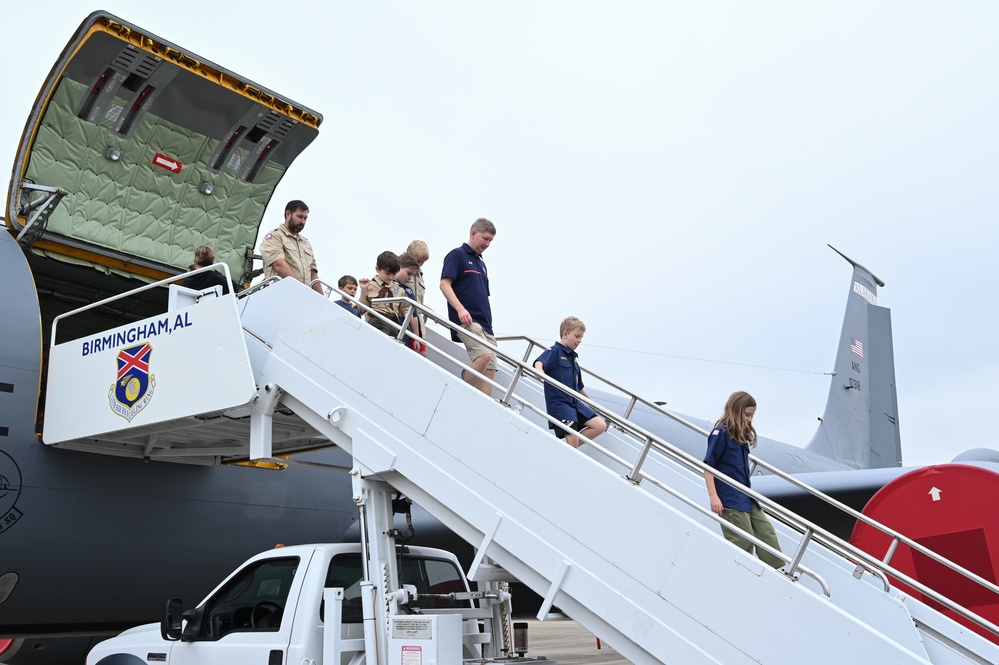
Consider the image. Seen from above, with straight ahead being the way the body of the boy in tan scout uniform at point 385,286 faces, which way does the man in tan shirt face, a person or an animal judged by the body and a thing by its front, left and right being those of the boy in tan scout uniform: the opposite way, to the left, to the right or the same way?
the same way

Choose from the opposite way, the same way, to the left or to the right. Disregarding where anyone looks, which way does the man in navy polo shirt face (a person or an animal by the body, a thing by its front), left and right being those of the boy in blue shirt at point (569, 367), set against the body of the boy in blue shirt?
the same way

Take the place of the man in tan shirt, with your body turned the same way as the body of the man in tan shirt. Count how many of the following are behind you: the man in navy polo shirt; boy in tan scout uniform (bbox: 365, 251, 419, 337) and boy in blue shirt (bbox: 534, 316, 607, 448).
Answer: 0

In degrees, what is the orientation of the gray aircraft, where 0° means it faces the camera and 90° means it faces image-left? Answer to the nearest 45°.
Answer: approximately 45°

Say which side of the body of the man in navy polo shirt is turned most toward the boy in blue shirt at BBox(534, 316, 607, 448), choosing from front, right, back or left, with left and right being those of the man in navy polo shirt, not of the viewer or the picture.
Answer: front

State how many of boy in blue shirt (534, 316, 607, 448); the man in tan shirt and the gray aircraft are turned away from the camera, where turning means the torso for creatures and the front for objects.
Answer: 0

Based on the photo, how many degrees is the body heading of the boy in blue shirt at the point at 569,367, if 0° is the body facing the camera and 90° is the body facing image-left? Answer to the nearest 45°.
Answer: approximately 315°

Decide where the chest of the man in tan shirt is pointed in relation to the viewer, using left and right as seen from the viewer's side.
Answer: facing the viewer and to the right of the viewer

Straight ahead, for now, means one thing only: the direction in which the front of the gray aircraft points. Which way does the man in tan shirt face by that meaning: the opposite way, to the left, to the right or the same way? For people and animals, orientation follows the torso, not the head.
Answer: to the left

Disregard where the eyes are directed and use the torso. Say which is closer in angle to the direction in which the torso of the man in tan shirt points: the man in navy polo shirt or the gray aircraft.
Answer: the man in navy polo shirt

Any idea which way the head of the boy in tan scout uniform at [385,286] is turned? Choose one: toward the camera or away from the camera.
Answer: toward the camera

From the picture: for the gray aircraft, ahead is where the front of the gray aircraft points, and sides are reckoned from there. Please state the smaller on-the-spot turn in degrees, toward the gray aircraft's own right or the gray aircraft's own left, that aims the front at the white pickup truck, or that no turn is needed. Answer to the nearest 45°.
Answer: approximately 90° to the gray aircraft's own left

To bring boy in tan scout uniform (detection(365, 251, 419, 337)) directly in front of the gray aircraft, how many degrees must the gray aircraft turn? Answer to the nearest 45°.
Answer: approximately 90° to its left

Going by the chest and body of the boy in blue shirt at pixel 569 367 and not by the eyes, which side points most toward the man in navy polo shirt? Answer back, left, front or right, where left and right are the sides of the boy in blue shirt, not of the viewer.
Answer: back

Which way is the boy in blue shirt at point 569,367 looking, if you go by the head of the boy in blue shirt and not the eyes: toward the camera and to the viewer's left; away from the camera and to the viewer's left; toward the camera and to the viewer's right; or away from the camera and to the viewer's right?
toward the camera and to the viewer's right

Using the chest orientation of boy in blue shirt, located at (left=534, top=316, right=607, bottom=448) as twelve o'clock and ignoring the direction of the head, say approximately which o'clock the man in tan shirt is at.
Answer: The man in tan shirt is roughly at 5 o'clock from the boy in blue shirt.

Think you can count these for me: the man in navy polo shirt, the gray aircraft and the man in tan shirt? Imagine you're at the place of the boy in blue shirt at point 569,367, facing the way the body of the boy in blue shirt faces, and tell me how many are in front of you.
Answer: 0
